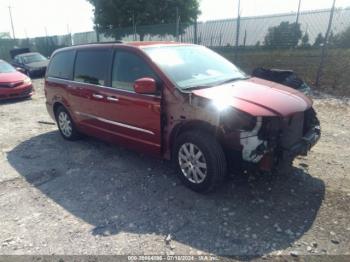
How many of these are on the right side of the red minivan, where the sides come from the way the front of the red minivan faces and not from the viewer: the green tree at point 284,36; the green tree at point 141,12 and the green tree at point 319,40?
0

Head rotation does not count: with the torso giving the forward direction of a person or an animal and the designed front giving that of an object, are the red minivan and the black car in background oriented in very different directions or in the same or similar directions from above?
same or similar directions

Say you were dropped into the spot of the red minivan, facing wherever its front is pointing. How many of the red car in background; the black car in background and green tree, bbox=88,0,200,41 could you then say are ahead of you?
0

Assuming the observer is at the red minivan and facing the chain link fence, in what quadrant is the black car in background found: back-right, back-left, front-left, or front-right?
front-left

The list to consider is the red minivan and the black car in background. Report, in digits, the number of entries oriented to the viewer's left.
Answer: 0

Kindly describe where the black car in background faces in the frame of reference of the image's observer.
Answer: facing the viewer and to the right of the viewer

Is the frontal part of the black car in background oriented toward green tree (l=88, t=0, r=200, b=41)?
no

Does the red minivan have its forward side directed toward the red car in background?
no

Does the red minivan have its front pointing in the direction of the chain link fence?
no

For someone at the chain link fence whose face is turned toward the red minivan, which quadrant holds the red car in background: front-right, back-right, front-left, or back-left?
front-right
